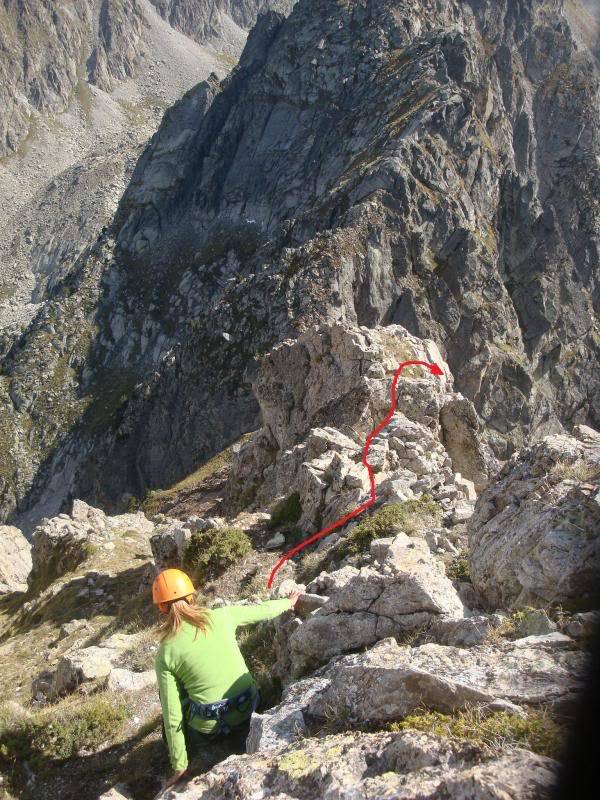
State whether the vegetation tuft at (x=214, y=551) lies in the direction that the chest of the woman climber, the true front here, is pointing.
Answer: yes

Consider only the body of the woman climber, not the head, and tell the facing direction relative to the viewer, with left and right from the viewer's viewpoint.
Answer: facing away from the viewer
